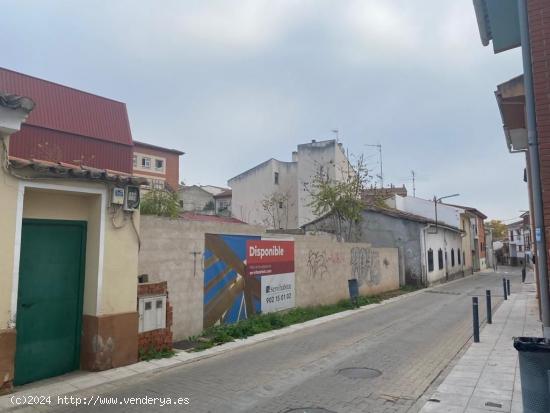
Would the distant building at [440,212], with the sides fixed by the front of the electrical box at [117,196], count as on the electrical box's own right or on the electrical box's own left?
on the electrical box's own left

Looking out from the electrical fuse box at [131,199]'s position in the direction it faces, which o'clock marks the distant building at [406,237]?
The distant building is roughly at 9 o'clock from the electrical fuse box.

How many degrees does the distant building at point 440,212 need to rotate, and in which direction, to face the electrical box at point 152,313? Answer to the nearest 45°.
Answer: approximately 45° to its right

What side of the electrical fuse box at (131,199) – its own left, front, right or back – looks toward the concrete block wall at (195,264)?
left

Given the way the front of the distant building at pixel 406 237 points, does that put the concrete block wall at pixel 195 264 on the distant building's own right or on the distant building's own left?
on the distant building's own right

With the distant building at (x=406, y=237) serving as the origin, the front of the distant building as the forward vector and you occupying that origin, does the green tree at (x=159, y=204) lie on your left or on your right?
on your right

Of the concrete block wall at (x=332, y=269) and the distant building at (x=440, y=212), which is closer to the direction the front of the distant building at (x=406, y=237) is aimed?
the concrete block wall

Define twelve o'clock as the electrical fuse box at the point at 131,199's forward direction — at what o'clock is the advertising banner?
The advertising banner is roughly at 9 o'clock from the electrical fuse box.

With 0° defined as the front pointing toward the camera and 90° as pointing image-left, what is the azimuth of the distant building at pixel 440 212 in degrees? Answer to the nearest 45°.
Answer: approximately 315°
